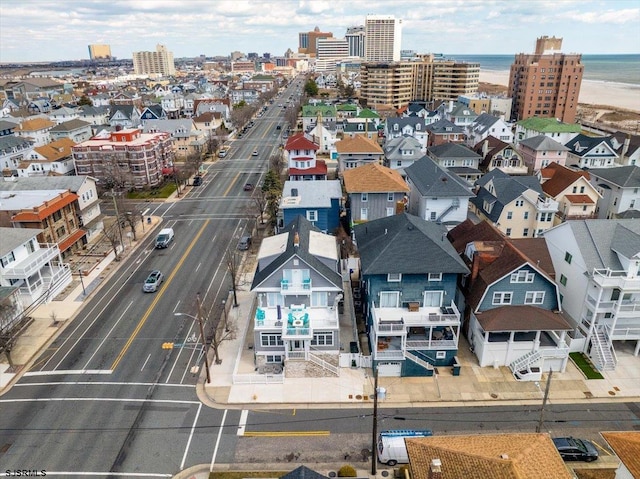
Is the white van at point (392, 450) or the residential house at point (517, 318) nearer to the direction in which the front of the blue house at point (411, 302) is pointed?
the white van

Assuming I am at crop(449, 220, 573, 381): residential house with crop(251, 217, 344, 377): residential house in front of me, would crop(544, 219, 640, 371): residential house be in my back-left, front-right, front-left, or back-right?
back-right

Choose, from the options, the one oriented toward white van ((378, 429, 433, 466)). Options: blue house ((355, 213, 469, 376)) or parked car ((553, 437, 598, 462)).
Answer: the blue house

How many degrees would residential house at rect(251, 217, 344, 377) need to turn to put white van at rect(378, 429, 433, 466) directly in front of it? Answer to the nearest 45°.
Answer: approximately 45° to its left

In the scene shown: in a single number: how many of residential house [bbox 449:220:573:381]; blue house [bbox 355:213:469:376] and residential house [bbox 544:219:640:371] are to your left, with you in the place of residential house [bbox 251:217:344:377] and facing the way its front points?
3

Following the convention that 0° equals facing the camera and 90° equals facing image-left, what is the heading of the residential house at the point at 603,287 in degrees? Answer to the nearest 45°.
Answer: approximately 315°

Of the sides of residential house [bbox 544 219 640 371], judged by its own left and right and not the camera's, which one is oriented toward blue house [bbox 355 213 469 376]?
right

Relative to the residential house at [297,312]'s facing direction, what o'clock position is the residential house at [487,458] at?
the residential house at [487,458] is roughly at 11 o'clock from the residential house at [297,312].

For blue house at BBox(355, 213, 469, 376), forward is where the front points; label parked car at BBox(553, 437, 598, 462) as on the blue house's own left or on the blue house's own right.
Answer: on the blue house's own left

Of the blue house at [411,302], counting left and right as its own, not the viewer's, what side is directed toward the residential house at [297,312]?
right
